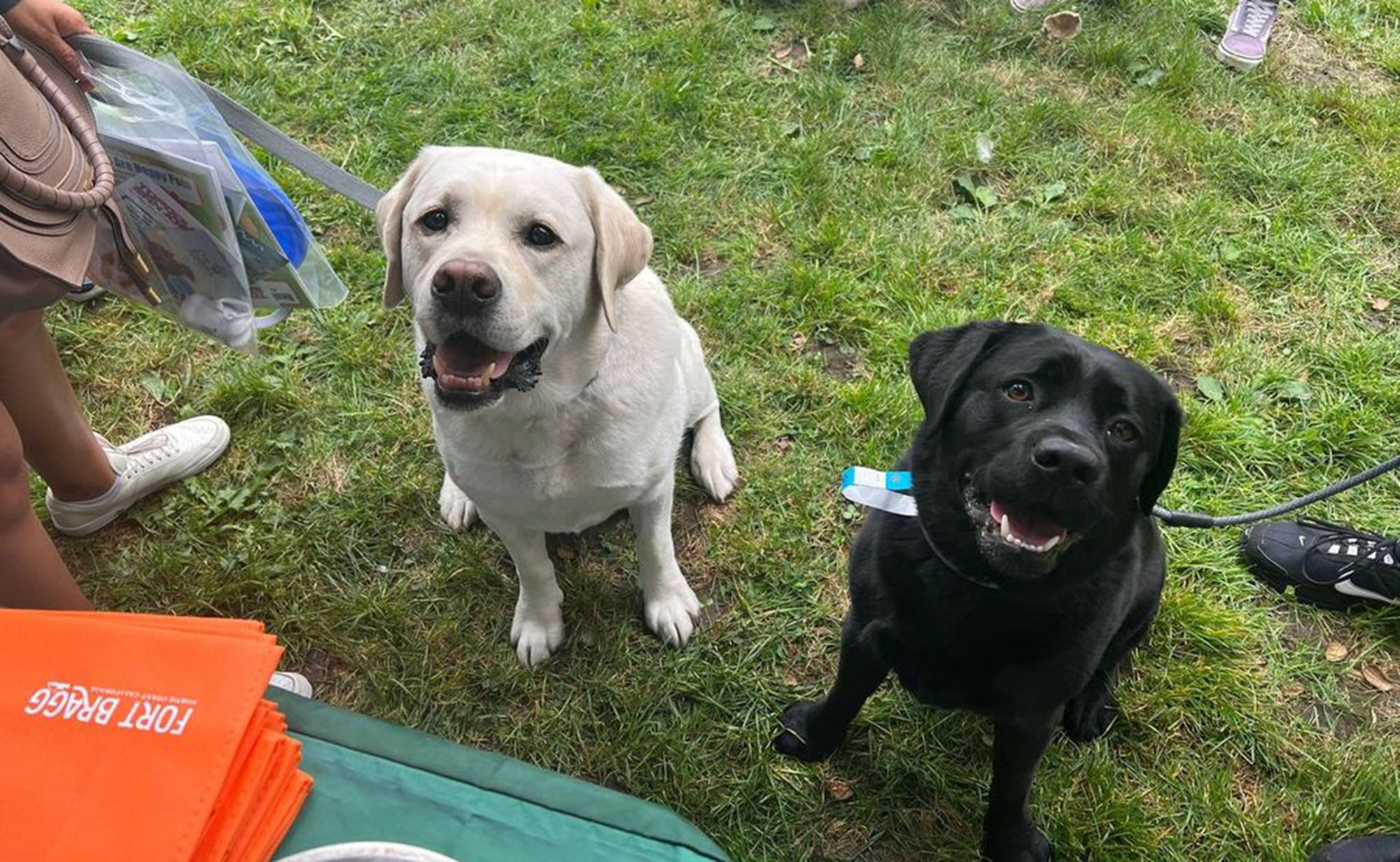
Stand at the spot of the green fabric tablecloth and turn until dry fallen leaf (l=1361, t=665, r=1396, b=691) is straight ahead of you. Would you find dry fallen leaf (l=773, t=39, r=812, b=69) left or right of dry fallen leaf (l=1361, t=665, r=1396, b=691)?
left

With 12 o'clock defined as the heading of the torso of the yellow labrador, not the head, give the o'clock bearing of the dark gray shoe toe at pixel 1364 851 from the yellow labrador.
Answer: The dark gray shoe toe is roughly at 10 o'clock from the yellow labrador.

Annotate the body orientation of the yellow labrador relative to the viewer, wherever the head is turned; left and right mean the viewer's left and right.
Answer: facing the viewer

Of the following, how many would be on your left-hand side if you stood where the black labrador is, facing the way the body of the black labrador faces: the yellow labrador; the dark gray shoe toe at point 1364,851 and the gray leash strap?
1

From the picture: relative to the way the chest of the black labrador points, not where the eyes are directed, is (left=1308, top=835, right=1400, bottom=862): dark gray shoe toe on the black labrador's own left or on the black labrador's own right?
on the black labrador's own left

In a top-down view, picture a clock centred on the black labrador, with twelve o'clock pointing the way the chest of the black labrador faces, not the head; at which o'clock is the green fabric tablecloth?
The green fabric tablecloth is roughly at 1 o'clock from the black labrador.

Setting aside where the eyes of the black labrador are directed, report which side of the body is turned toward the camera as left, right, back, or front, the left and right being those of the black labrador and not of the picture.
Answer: front

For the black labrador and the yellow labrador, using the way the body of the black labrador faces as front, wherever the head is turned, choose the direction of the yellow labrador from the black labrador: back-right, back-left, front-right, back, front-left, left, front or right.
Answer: right

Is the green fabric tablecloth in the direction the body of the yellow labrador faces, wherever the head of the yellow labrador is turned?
yes

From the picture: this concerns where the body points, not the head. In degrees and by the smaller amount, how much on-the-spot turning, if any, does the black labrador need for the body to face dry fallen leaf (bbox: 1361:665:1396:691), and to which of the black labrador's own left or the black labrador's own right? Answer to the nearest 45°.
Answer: approximately 135° to the black labrador's own left

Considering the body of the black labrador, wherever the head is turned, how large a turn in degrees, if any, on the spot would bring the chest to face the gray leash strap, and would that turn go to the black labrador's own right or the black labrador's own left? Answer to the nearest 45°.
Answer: approximately 90° to the black labrador's own right
